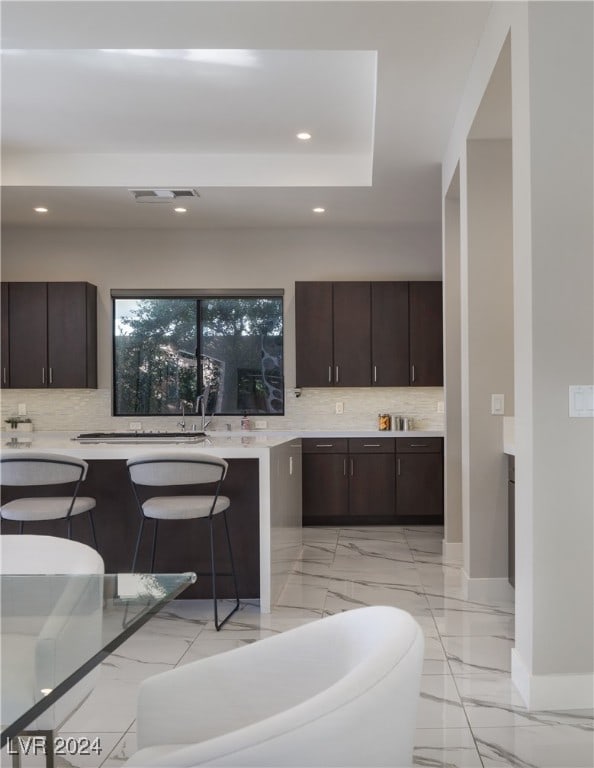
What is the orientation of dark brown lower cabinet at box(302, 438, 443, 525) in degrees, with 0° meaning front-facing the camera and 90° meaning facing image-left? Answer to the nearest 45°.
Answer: approximately 0°

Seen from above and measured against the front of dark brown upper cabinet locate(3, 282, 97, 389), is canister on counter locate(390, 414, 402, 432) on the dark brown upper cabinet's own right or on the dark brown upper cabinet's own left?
on the dark brown upper cabinet's own left

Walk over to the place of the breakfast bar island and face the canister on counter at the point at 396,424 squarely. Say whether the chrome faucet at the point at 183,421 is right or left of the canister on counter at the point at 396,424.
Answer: left

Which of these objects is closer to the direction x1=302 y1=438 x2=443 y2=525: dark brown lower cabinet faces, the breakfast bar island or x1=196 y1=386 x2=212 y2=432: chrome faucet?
the breakfast bar island

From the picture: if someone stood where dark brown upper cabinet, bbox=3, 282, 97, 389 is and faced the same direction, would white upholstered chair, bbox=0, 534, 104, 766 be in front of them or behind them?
in front
